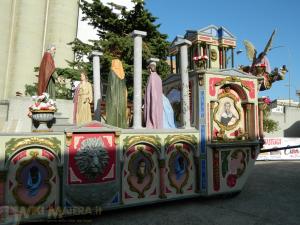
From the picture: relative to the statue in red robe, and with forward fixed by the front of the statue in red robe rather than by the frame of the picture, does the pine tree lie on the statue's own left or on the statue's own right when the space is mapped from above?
on the statue's own left

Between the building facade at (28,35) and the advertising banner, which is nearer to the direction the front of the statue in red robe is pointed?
the advertising banner

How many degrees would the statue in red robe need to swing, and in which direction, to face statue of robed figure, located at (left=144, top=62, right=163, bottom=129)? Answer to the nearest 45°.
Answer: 0° — it already faces it

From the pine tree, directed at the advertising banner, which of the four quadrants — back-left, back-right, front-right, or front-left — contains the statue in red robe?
back-right

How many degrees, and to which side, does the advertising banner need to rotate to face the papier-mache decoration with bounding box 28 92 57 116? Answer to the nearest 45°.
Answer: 0° — it already faces it

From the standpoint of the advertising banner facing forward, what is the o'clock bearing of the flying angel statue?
The flying angel statue is roughly at 12 o'clock from the advertising banner.

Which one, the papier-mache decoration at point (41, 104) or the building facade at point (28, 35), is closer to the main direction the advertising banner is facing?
the papier-mache decoration

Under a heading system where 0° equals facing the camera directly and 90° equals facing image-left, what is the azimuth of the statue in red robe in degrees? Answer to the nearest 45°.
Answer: approximately 270°

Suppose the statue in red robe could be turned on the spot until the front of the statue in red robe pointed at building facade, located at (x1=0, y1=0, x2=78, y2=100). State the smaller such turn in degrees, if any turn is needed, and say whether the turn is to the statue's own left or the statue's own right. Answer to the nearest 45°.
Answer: approximately 90° to the statue's own left

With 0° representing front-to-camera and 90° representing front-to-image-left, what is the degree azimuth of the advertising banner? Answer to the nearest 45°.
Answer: approximately 0°

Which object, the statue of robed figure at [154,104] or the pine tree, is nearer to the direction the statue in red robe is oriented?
the statue of robed figure
